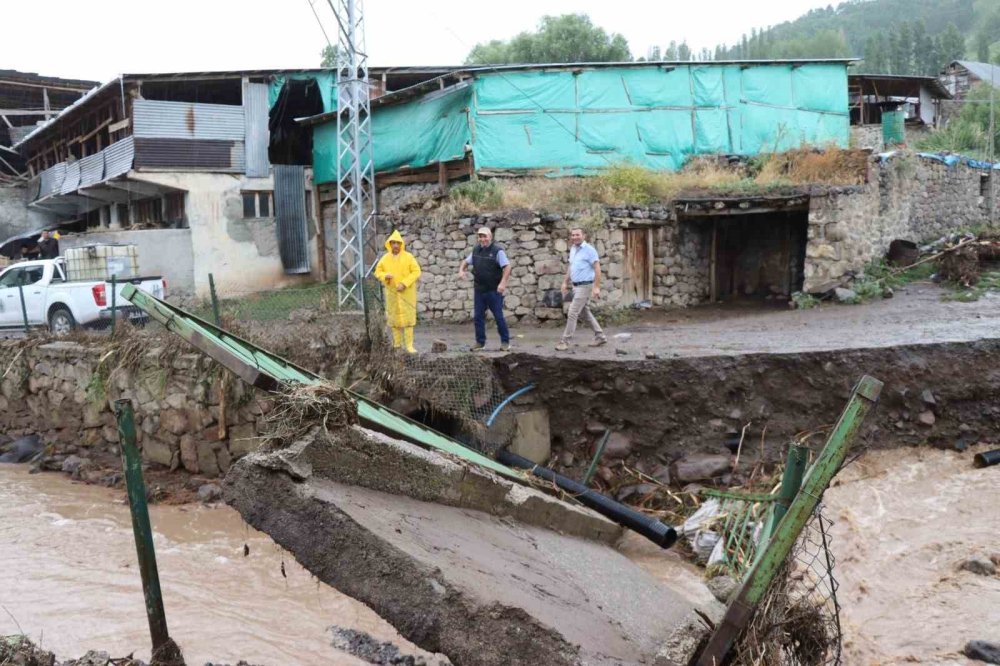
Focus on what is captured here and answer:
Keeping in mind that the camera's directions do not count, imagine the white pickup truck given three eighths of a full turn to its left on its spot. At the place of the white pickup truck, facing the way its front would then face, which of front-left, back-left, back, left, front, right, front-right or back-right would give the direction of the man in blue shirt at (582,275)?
front-left

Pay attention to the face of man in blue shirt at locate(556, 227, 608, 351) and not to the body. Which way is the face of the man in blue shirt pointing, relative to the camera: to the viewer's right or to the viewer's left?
to the viewer's left

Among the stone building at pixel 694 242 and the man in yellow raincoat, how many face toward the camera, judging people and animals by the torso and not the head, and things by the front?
2

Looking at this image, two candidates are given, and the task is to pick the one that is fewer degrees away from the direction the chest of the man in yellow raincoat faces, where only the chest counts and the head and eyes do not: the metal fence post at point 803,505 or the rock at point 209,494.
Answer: the metal fence post

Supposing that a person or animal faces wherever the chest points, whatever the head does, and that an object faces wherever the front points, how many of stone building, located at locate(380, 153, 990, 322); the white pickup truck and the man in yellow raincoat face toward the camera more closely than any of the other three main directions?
2

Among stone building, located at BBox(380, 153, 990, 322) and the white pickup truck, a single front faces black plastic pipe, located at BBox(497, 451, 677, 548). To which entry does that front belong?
the stone building

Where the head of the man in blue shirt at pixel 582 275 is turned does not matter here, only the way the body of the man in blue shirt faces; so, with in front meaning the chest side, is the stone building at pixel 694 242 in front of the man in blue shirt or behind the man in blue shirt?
behind

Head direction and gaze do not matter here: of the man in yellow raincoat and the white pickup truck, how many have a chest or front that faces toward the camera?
1

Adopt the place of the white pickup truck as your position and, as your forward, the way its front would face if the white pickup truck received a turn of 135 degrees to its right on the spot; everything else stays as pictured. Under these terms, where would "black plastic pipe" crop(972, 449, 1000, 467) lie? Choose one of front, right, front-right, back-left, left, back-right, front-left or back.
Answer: front-right
